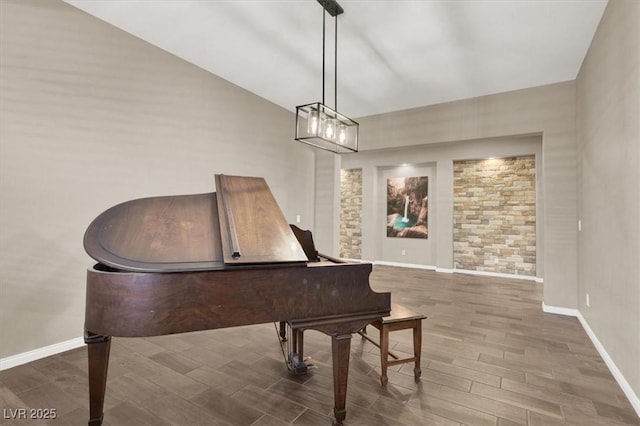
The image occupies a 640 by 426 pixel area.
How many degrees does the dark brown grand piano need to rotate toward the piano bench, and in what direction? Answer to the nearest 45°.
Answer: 0° — it already faces it

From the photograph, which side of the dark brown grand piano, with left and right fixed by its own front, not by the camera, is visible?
right

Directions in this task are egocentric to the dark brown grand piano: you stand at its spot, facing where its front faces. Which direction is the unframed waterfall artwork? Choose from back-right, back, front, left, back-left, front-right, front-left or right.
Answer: front-left

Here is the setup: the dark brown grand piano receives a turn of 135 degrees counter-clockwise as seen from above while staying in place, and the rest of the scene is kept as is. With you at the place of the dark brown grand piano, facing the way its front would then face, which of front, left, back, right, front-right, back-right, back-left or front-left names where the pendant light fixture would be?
right

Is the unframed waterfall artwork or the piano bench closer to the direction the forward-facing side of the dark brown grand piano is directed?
the piano bench

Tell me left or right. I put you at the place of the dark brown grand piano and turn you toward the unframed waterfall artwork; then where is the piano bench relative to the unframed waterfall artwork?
right
